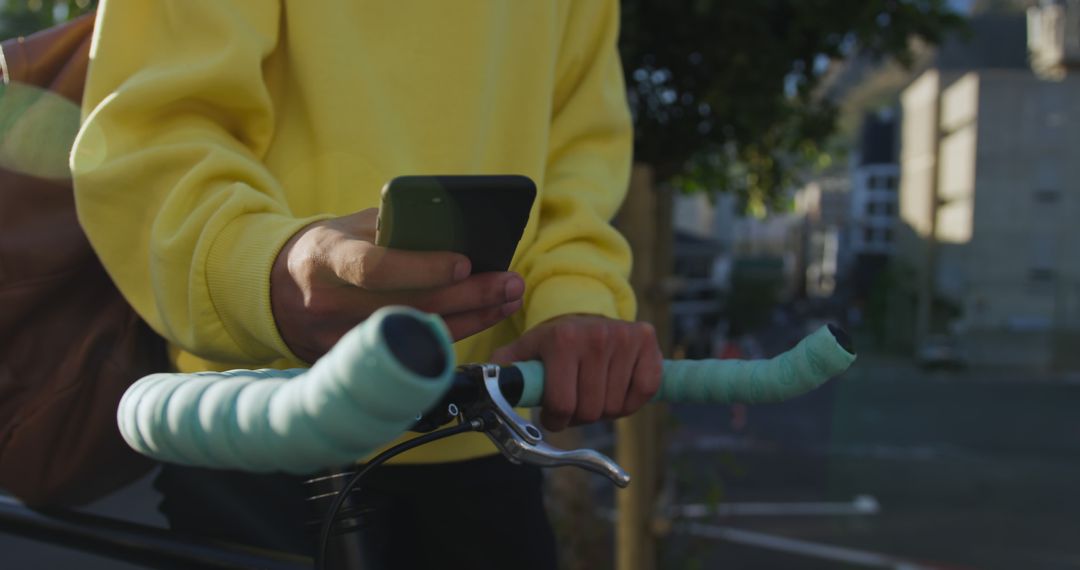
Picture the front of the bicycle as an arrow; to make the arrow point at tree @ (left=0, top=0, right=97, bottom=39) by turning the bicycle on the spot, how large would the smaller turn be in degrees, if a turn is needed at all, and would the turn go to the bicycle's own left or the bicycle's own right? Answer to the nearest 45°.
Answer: approximately 180°

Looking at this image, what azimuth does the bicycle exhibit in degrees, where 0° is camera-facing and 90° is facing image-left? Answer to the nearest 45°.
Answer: approximately 315°

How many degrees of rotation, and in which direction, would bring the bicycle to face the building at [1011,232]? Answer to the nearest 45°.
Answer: approximately 90° to its left

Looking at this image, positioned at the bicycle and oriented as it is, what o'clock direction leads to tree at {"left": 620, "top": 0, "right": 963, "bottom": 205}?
The tree is roughly at 8 o'clock from the bicycle.

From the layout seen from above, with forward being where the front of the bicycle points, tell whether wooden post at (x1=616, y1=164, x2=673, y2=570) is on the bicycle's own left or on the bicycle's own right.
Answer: on the bicycle's own left
